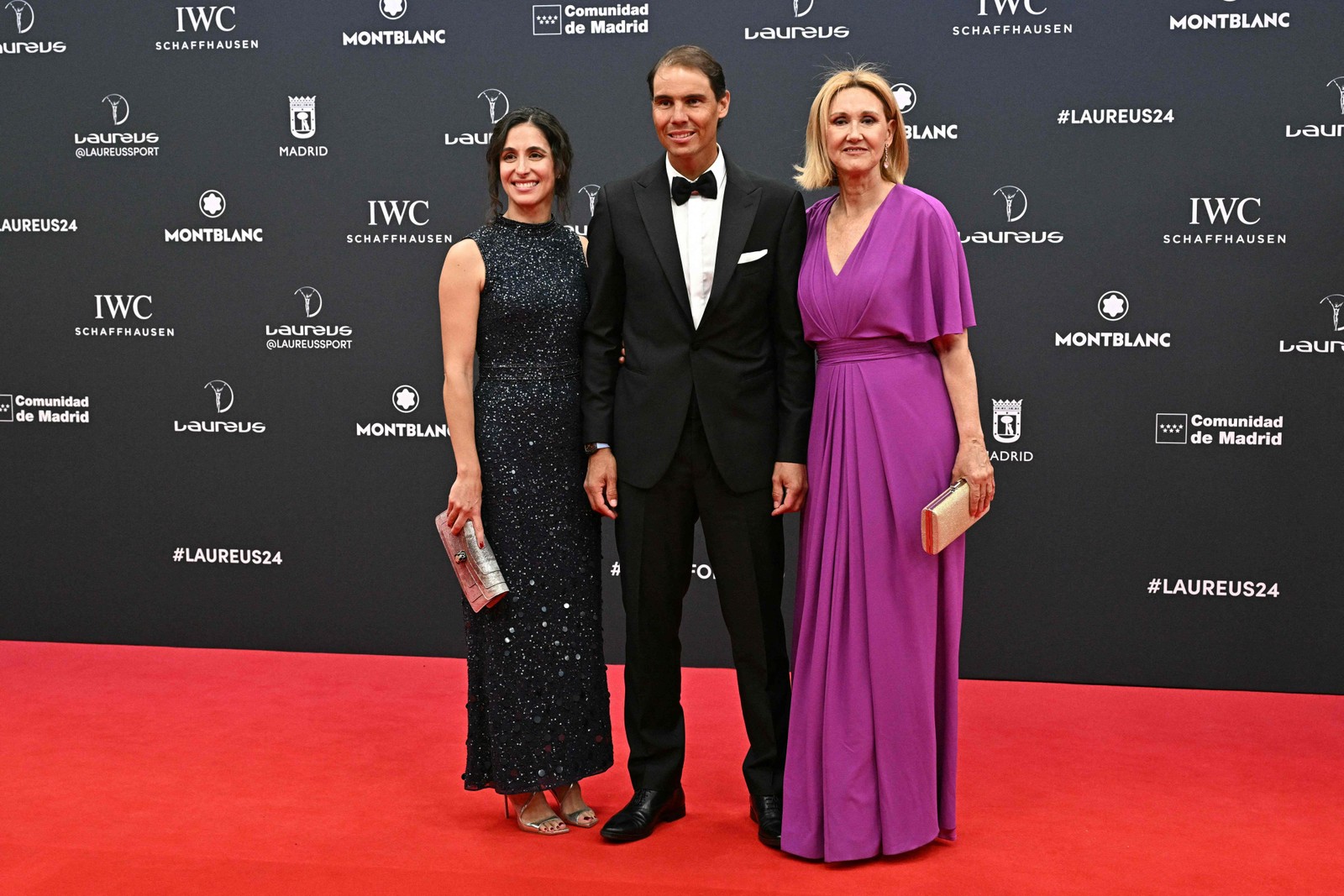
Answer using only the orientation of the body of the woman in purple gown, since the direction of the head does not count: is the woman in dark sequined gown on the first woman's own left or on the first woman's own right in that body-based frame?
on the first woman's own right

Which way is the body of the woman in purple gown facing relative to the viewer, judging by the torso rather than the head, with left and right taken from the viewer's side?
facing the viewer and to the left of the viewer

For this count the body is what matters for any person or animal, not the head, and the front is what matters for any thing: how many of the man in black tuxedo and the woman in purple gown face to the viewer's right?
0

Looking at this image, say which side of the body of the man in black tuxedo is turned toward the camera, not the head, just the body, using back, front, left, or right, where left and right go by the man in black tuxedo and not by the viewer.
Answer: front
